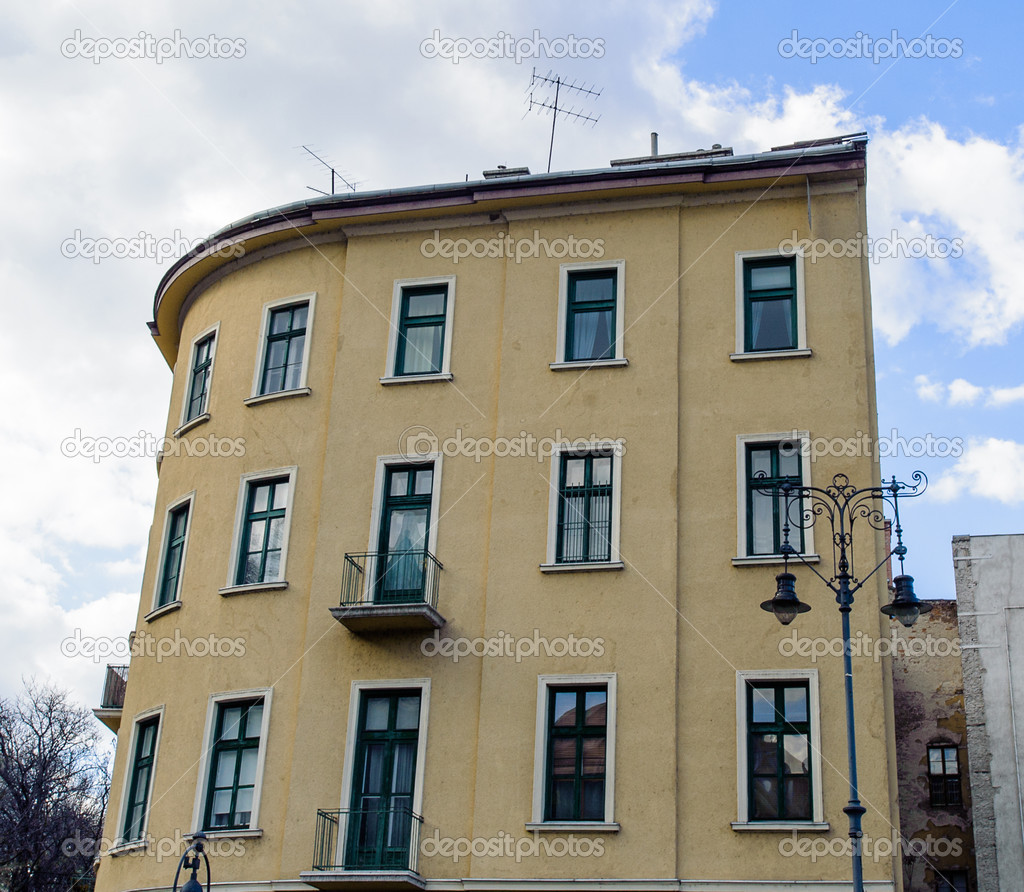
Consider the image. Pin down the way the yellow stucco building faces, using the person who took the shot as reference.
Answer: facing the viewer
